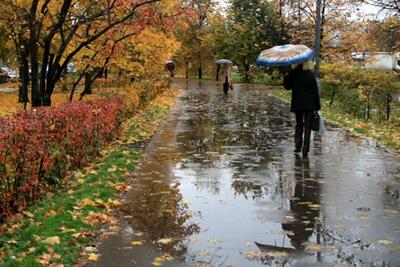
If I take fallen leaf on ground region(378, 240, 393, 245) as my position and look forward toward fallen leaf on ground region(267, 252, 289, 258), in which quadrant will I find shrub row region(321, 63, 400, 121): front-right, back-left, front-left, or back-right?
back-right

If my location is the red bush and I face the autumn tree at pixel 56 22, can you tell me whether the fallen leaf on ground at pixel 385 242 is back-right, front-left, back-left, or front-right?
back-right

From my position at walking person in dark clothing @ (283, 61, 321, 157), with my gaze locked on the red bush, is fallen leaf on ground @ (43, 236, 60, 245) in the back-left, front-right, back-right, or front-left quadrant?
front-left
